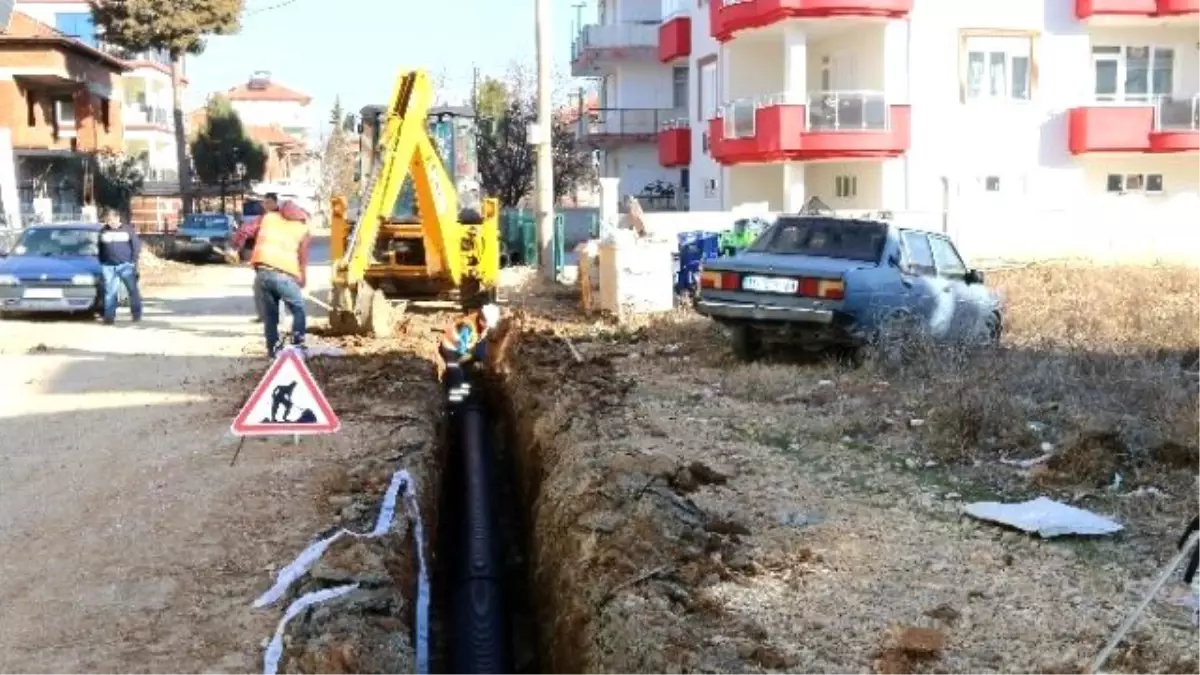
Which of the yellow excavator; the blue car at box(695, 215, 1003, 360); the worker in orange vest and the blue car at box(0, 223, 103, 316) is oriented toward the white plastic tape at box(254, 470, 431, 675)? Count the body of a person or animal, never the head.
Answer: the blue car at box(0, 223, 103, 316)

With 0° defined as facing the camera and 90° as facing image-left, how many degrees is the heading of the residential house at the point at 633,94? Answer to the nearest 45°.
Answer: approximately 45°

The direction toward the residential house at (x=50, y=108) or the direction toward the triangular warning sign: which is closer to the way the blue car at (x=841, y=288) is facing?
the residential house

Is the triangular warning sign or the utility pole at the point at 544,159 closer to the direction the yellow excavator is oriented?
the utility pole

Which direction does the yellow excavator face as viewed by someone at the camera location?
facing away from the viewer

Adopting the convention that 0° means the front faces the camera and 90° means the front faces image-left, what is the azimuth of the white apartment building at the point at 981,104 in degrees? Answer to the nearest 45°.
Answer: approximately 0°

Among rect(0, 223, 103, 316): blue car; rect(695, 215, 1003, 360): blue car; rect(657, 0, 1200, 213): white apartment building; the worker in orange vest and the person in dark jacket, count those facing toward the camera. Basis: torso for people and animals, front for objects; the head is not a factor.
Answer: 3

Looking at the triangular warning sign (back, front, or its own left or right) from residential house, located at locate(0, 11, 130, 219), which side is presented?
back

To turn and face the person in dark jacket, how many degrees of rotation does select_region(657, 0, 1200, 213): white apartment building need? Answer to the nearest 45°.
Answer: approximately 45° to its right
